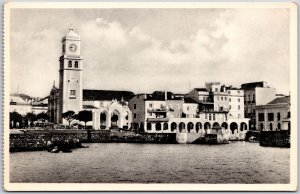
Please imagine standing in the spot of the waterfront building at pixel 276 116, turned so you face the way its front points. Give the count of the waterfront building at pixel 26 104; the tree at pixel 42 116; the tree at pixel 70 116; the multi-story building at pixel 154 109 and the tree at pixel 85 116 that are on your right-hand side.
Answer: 5

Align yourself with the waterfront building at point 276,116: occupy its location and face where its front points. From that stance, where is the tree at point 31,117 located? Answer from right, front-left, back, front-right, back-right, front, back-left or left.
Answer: right

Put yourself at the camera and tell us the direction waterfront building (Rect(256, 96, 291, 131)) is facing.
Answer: facing the viewer

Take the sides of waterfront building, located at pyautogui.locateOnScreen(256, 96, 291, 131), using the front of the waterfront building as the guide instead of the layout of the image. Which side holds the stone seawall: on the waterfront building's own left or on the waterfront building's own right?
on the waterfront building's own right

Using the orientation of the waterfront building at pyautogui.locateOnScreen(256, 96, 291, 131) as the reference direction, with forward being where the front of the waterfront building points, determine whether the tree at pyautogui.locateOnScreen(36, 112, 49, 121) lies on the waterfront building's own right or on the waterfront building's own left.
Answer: on the waterfront building's own right
